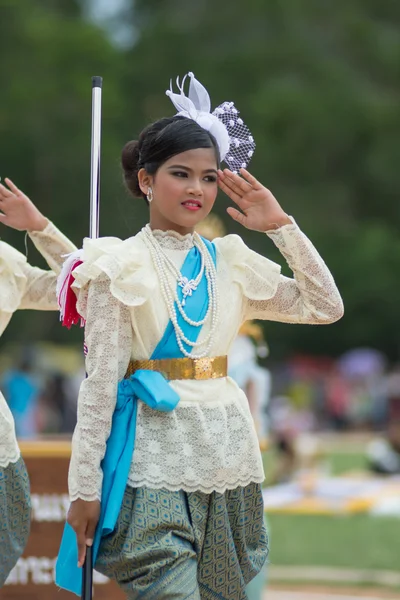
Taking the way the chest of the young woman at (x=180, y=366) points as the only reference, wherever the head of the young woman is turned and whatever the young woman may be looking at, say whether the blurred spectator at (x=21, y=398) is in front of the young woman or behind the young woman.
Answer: behind

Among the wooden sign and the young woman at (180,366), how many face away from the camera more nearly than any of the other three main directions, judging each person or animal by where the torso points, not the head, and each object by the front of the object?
0

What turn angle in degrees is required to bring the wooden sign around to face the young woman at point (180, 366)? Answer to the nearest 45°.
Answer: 0° — it already faces them

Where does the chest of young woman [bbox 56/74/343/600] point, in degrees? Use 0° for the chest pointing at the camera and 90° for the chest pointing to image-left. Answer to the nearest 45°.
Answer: approximately 315°
